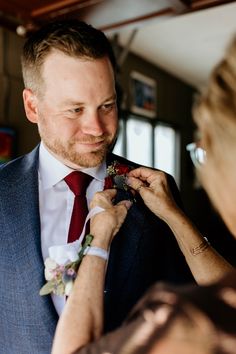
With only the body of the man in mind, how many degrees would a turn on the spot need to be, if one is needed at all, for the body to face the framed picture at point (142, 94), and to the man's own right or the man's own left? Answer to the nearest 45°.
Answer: approximately 135° to the man's own left

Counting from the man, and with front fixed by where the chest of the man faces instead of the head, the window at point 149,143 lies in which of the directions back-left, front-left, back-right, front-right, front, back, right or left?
back-left

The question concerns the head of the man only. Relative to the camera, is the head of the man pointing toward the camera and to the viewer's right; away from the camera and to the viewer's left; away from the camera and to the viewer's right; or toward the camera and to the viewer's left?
toward the camera and to the viewer's right

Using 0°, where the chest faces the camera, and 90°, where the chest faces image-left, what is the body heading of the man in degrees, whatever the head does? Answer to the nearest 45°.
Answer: approximately 315°

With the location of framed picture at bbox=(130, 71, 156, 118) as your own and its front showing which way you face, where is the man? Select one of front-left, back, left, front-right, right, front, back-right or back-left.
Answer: front-right

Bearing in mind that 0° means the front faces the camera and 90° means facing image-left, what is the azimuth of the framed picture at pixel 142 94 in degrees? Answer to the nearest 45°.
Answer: approximately 315°

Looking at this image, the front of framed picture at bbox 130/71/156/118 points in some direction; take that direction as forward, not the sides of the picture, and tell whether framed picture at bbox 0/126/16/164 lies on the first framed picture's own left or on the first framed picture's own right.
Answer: on the first framed picture's own right

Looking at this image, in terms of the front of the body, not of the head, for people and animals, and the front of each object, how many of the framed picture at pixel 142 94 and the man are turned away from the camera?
0

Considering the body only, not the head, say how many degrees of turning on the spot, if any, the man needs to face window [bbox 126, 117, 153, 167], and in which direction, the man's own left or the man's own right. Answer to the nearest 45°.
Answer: approximately 135° to the man's own left
